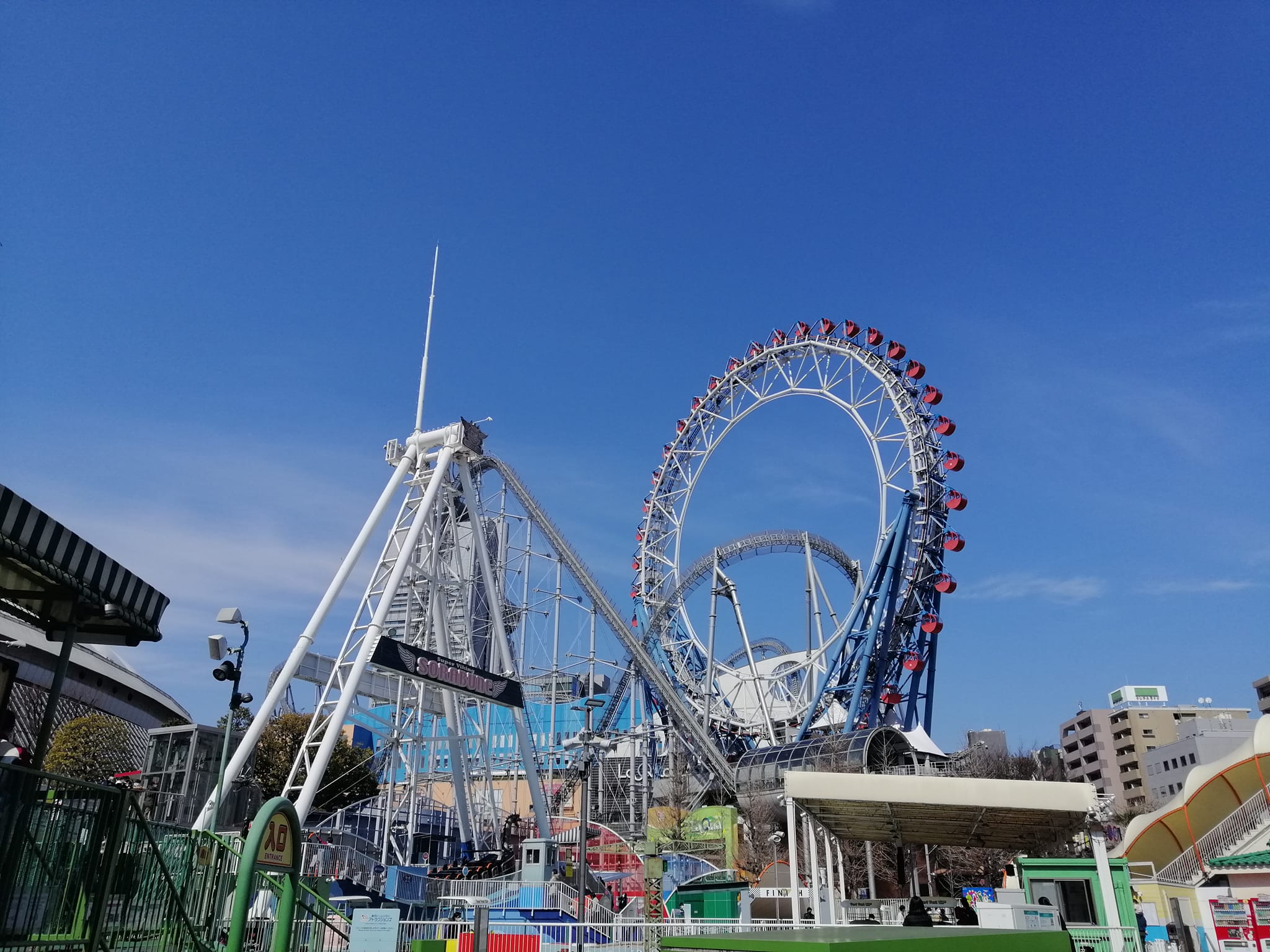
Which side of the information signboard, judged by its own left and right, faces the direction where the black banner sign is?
back

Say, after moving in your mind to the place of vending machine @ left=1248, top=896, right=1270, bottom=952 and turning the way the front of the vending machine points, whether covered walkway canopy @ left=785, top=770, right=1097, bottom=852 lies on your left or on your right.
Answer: on your right

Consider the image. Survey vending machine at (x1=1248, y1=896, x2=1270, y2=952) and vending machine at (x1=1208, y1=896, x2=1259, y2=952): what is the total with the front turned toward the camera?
2

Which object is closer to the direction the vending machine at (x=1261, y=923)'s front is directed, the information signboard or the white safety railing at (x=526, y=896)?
the information signboard

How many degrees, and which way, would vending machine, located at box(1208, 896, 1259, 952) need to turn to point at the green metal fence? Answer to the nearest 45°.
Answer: approximately 45° to its right

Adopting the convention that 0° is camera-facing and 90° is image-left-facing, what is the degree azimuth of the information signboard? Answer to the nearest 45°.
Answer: approximately 0°

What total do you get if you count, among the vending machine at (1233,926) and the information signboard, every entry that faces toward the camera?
2

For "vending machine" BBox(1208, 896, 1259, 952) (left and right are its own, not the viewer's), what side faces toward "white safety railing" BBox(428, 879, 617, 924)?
right

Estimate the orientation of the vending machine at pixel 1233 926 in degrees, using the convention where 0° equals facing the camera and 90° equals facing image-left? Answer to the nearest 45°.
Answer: approximately 0°

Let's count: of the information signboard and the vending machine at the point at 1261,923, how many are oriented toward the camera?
2
